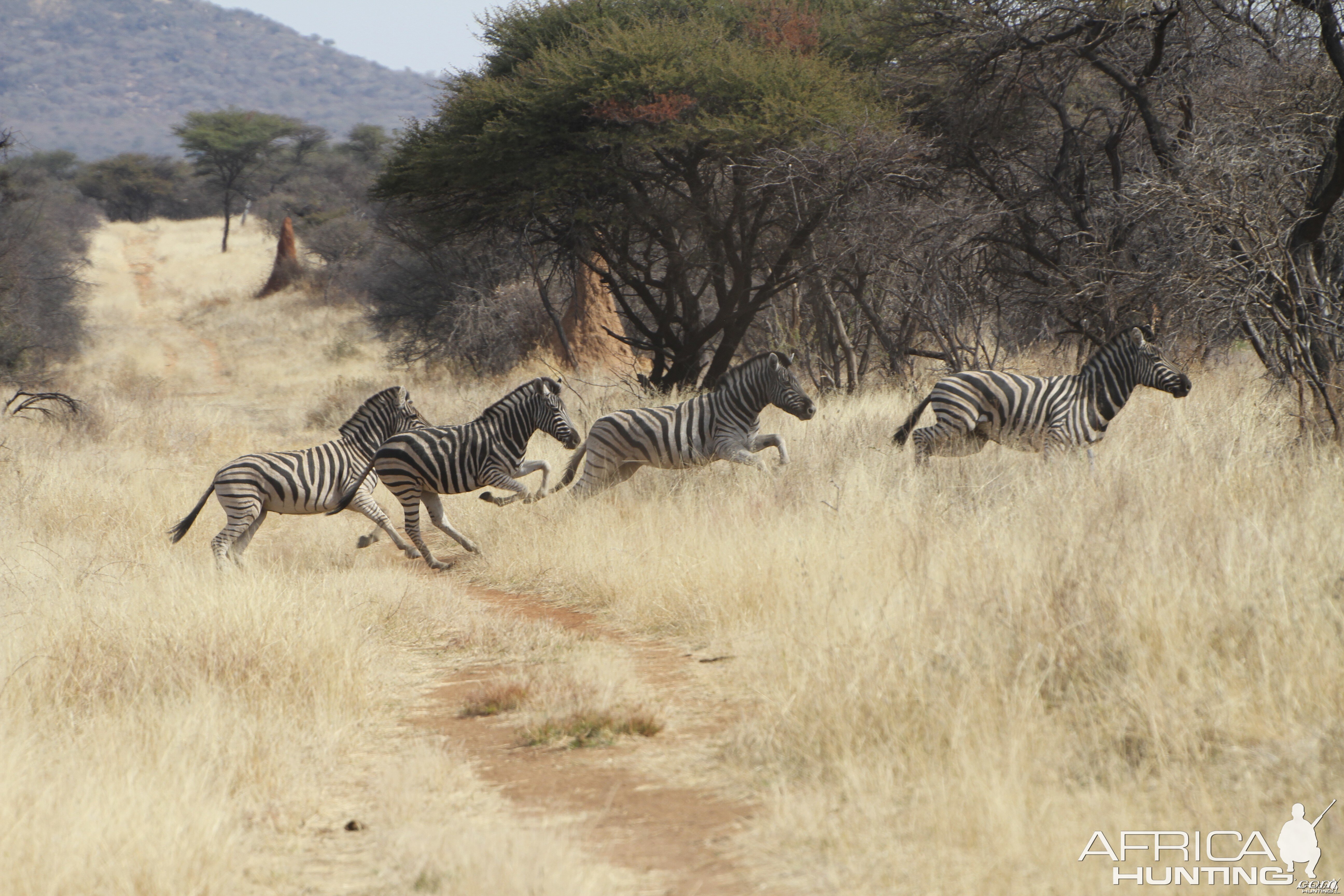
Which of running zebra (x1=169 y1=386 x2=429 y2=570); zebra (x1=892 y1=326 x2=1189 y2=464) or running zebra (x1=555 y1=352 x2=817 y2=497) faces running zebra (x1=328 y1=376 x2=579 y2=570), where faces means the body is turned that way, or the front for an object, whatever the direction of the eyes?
running zebra (x1=169 y1=386 x2=429 y2=570)

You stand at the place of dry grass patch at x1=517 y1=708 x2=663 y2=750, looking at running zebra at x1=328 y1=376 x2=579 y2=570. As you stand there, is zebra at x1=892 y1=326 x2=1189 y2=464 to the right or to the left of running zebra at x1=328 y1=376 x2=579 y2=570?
right

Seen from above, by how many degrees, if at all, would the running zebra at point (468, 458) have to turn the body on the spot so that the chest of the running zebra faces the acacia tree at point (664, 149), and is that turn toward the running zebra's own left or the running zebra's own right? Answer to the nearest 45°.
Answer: approximately 90° to the running zebra's own left

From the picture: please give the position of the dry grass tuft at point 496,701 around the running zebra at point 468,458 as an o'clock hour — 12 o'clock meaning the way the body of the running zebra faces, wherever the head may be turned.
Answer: The dry grass tuft is roughly at 3 o'clock from the running zebra.

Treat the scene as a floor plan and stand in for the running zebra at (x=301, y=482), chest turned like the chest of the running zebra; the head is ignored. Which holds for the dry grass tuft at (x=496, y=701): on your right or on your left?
on your right

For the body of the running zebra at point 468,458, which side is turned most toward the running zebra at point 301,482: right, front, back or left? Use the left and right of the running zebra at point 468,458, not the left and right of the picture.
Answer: back

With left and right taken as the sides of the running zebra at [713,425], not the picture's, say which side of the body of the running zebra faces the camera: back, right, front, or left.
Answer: right

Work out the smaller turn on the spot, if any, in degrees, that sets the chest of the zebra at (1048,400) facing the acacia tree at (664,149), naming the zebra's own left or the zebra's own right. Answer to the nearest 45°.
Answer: approximately 135° to the zebra's own left

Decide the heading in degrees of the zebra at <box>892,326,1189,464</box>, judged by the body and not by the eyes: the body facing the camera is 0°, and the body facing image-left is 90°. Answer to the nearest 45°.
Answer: approximately 270°

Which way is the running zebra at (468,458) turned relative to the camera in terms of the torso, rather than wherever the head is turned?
to the viewer's right

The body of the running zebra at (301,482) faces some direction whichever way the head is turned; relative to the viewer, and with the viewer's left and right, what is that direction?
facing to the right of the viewer

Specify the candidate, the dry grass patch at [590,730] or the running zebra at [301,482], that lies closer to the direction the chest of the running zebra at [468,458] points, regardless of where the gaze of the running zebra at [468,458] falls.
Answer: the dry grass patch
